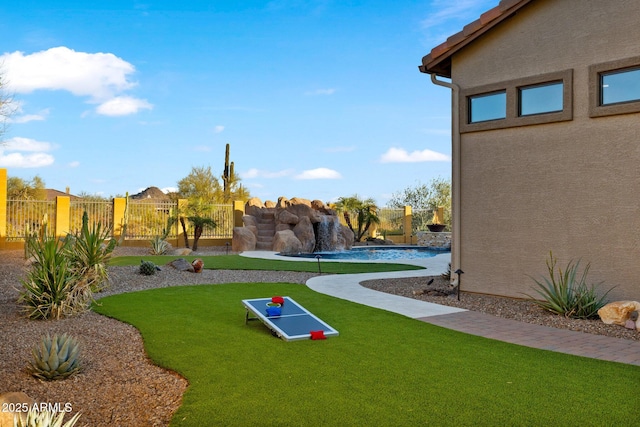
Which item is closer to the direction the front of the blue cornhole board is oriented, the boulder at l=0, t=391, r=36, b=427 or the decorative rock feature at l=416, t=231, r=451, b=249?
the boulder

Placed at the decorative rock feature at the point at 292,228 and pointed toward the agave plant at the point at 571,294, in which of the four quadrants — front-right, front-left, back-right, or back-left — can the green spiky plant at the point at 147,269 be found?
front-right

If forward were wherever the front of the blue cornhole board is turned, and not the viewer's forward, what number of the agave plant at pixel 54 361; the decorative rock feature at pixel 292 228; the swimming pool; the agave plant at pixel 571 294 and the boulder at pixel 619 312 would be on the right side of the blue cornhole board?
1

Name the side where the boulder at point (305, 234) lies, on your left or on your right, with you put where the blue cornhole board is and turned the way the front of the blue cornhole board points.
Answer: on your left

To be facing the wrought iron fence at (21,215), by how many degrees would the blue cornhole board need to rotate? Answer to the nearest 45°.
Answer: approximately 180°

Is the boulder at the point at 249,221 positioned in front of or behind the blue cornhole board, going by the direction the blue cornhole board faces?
behind

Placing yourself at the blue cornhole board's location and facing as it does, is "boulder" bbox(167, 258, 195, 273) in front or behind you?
behind

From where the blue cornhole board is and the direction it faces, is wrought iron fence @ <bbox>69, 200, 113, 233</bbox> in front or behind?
behind

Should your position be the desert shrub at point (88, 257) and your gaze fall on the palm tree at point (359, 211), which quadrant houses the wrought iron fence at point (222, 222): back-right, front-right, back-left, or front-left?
front-left

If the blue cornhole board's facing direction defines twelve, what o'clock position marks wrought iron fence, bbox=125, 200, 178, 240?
The wrought iron fence is roughly at 7 o'clock from the blue cornhole board.

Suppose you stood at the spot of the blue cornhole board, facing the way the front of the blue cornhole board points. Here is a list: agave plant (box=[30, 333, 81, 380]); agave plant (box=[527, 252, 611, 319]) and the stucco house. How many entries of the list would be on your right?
1

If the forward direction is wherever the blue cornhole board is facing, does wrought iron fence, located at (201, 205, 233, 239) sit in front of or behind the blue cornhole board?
behind

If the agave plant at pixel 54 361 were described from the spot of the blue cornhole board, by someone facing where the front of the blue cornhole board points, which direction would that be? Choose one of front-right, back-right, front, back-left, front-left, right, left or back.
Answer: right

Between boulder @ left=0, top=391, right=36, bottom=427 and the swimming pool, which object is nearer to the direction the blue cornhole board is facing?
the boulder

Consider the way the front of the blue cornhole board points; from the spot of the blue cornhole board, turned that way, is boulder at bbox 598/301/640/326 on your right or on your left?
on your left

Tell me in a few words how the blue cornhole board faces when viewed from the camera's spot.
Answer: facing the viewer and to the right of the viewer
